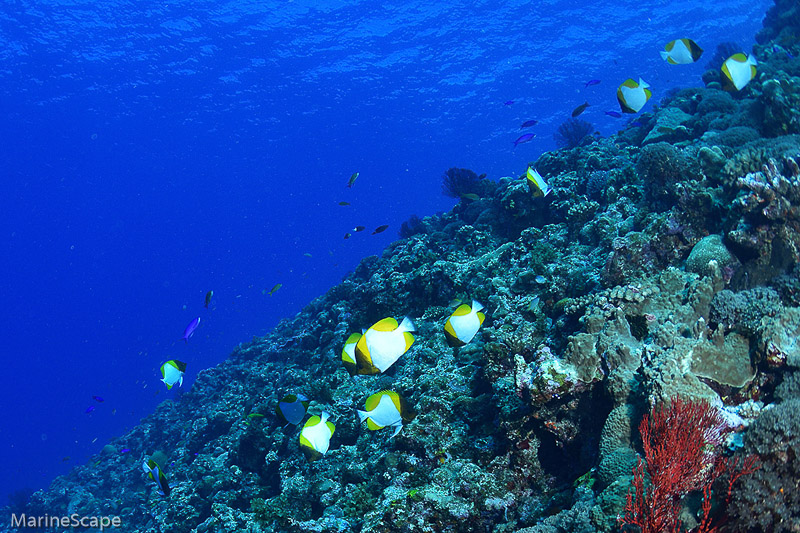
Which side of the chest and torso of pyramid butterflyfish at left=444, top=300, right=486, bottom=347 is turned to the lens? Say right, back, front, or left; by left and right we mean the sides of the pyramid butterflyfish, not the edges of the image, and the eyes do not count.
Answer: left

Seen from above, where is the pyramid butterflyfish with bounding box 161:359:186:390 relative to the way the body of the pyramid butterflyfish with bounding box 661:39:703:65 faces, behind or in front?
behind

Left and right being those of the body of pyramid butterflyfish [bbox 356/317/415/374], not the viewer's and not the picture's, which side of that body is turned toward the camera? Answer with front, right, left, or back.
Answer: left

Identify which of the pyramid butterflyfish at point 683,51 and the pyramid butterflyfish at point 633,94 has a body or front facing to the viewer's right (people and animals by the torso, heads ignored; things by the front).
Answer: the pyramid butterflyfish at point 683,51

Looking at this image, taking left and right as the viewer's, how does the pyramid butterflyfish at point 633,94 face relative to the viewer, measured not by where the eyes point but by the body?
facing to the left of the viewer

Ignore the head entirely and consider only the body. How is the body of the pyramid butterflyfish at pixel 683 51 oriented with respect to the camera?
to the viewer's right

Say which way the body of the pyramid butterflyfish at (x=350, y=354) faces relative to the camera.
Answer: to the viewer's left
